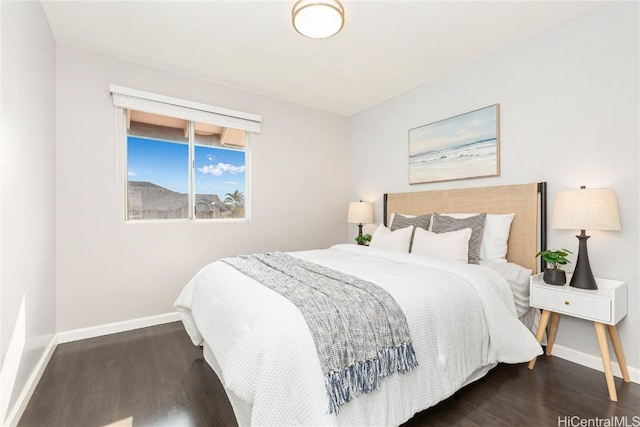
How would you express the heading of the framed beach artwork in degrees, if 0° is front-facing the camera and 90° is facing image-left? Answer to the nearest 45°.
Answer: approximately 45°

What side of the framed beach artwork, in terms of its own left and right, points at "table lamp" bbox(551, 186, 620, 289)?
left
